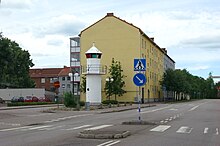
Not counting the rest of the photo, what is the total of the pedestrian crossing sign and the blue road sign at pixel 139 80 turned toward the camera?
2

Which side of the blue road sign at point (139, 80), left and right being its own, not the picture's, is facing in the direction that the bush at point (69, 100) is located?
back

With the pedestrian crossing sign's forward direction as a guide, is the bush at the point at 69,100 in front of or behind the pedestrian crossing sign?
behind

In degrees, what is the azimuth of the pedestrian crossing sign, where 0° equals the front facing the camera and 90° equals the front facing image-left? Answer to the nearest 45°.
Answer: approximately 0°

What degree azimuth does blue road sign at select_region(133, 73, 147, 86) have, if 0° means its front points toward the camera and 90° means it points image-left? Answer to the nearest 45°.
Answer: approximately 0°
